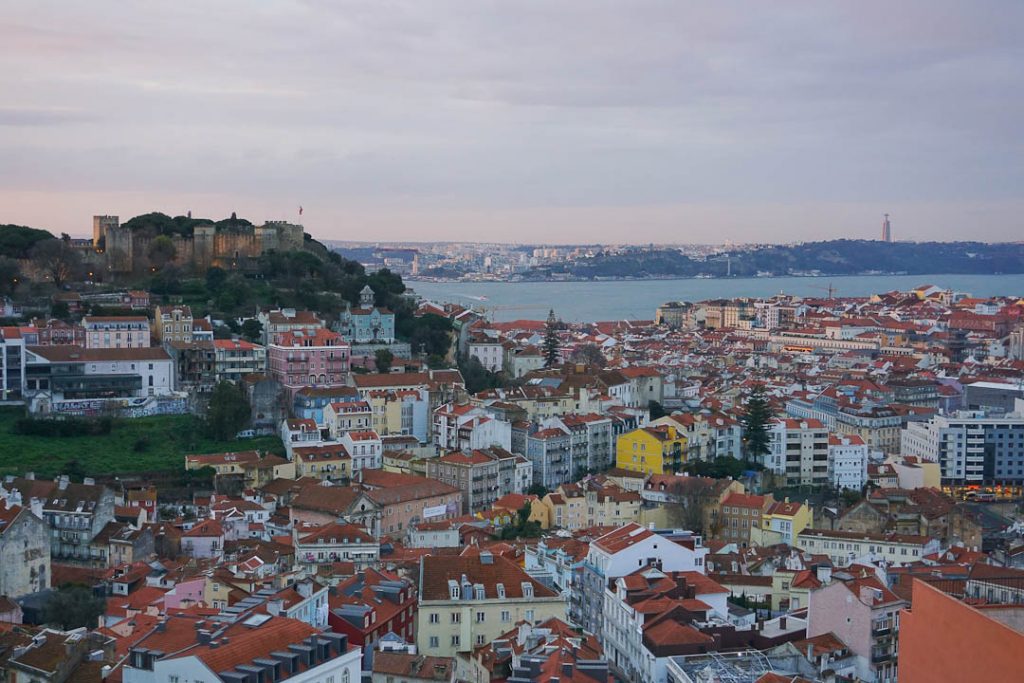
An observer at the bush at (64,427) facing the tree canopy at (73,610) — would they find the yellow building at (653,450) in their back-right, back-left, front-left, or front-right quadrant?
front-left

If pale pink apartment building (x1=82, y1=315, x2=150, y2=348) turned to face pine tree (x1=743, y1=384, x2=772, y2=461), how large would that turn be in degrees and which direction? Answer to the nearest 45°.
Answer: approximately 45° to its left

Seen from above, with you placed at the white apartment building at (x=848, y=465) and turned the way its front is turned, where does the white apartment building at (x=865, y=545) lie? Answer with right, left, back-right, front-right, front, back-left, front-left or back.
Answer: front

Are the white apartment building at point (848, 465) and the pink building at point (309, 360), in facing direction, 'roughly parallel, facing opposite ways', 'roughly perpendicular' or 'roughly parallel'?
roughly parallel

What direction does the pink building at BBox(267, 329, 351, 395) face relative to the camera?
toward the camera

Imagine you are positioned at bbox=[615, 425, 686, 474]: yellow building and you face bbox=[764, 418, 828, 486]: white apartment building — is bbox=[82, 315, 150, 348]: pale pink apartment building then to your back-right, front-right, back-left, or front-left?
back-left

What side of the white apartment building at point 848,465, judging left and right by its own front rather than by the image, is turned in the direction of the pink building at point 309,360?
right

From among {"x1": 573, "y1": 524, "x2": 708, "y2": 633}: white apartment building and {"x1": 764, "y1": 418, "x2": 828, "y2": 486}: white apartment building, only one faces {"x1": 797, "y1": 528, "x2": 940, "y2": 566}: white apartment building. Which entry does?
{"x1": 764, "y1": 418, "x2": 828, "y2": 486}: white apartment building

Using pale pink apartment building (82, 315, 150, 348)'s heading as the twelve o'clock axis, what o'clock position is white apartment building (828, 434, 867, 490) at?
white apartment building (828, 434, 867, 490) is roughly at 10 o'clock from pale pink apartment building (82, 315, 150, 348).

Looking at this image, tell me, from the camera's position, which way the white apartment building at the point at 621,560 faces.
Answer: facing the viewer and to the left of the viewer

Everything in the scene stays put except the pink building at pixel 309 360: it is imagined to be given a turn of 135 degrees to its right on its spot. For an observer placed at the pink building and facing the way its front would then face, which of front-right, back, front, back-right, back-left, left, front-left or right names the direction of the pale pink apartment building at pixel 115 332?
front-left

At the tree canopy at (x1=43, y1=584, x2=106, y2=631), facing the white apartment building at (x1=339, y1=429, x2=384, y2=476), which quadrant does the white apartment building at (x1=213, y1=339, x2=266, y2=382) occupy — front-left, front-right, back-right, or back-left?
front-left

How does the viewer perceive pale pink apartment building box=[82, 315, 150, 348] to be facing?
facing the viewer

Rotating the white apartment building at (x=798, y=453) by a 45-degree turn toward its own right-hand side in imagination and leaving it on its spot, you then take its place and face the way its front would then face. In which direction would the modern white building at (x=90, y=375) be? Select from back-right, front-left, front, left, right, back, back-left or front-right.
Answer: front-right

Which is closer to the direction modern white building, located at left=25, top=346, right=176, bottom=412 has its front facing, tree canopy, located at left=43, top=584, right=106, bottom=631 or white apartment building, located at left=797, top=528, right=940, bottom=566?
the tree canopy

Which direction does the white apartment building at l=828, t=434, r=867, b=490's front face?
toward the camera

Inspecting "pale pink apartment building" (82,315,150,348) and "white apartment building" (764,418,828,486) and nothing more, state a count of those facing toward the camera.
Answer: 2

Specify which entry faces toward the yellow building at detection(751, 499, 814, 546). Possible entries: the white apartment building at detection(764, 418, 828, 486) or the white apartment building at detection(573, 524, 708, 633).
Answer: the white apartment building at detection(764, 418, 828, 486)

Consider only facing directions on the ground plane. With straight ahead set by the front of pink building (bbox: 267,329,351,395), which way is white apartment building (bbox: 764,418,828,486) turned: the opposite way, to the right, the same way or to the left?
the same way
